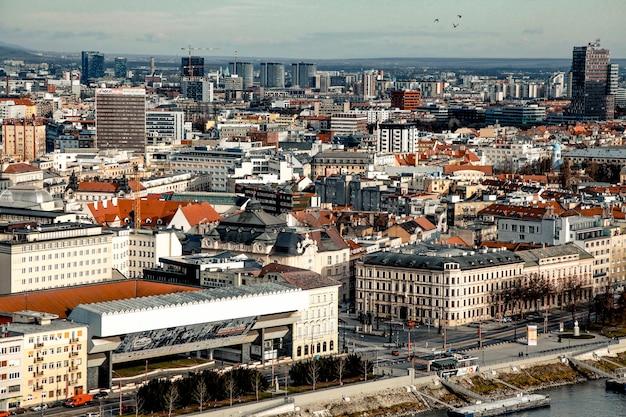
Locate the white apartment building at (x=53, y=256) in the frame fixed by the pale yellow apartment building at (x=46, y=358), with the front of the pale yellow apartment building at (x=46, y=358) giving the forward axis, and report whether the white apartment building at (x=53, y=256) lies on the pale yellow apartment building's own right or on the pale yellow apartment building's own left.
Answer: on the pale yellow apartment building's own left

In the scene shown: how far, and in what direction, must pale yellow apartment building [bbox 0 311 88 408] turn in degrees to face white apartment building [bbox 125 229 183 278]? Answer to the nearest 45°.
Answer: approximately 135° to its left

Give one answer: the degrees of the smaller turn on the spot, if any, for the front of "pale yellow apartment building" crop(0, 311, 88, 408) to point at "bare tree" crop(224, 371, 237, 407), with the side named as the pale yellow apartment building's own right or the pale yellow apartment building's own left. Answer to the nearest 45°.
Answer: approximately 45° to the pale yellow apartment building's own left

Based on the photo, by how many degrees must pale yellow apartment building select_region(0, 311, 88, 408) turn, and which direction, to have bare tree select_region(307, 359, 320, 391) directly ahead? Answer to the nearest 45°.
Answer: approximately 45° to its left

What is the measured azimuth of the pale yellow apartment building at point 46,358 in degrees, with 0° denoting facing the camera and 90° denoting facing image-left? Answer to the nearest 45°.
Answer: approximately 315°

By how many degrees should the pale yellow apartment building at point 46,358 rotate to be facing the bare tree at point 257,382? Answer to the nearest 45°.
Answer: approximately 45° to its left
